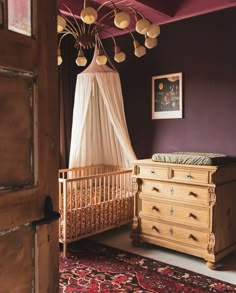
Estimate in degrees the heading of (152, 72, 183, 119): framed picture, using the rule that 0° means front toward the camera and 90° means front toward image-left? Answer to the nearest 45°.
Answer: approximately 45°

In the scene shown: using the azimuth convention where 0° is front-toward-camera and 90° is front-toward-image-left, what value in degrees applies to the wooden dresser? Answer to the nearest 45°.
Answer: approximately 45°

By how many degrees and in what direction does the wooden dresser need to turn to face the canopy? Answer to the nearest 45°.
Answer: approximately 90° to its right

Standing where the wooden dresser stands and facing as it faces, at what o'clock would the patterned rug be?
The patterned rug is roughly at 12 o'clock from the wooden dresser.

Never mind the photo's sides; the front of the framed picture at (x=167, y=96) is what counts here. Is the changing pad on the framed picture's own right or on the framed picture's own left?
on the framed picture's own left
